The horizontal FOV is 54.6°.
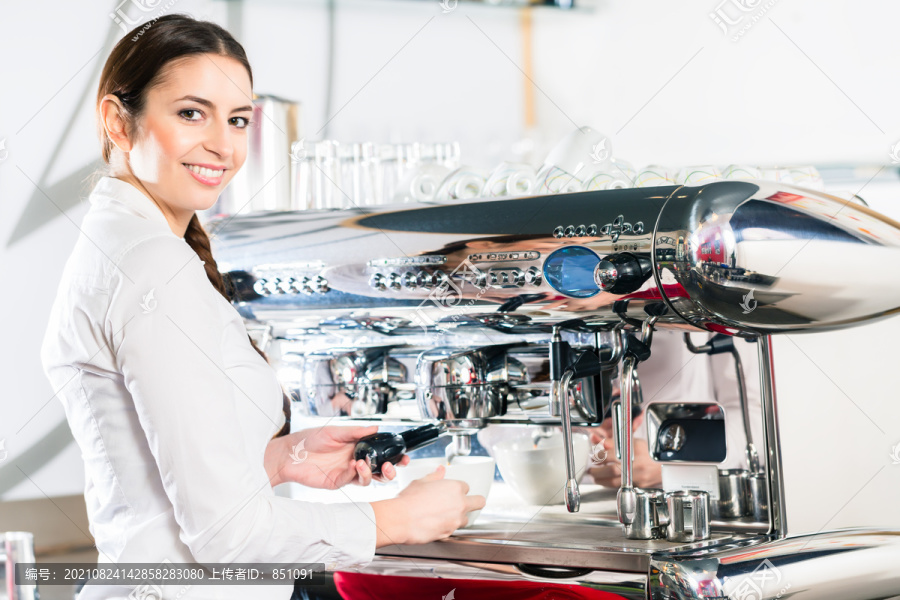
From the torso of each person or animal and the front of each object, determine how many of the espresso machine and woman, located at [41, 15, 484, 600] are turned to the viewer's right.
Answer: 1

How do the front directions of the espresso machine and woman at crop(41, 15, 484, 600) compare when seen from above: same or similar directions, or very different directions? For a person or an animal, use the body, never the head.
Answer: very different directions

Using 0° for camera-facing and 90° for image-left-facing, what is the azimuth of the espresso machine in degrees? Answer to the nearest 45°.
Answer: approximately 45°

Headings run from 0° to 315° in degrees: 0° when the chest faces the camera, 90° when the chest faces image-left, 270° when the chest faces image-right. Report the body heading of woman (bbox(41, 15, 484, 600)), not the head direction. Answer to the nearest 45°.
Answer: approximately 270°
